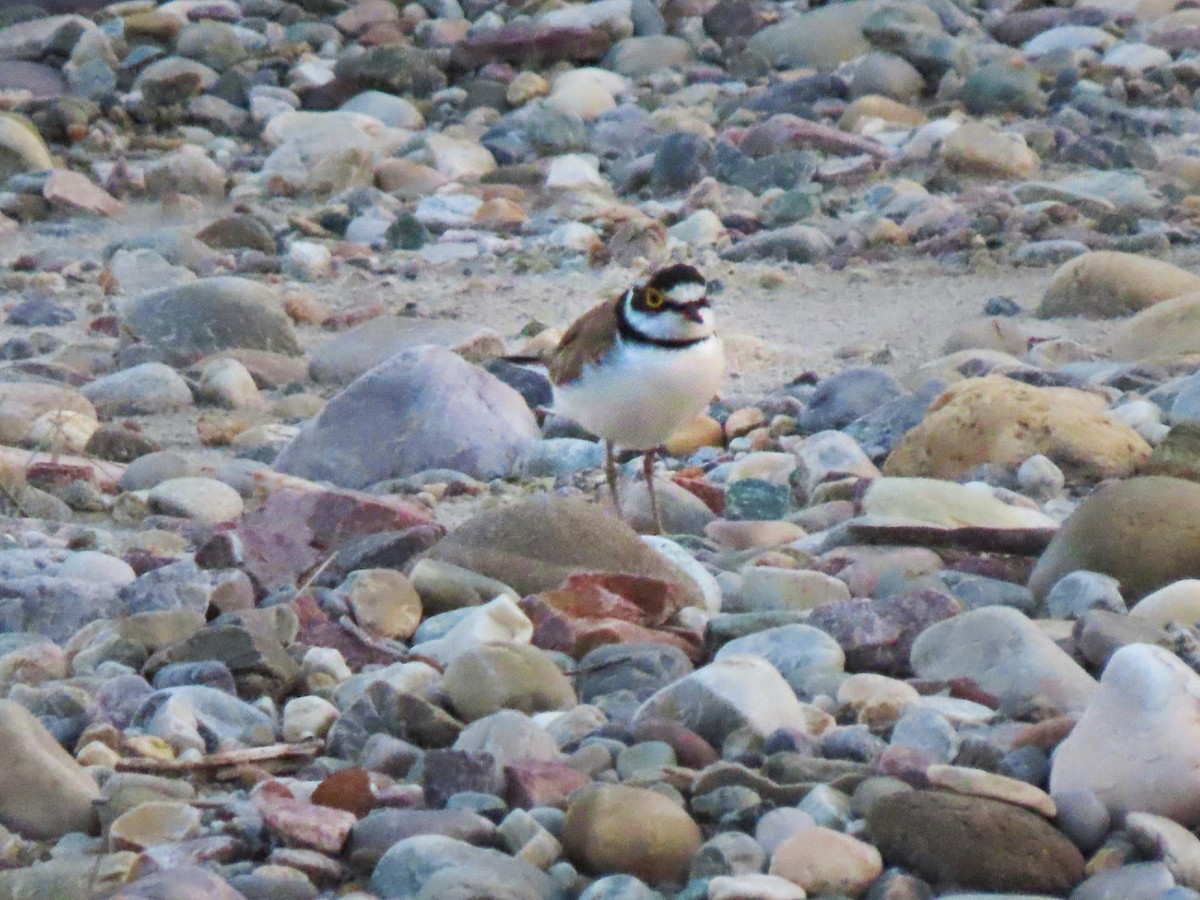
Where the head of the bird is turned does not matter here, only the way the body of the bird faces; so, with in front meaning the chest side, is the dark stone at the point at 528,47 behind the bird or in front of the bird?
behind

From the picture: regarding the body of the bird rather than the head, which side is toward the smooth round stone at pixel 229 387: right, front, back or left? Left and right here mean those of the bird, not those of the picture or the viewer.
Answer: back

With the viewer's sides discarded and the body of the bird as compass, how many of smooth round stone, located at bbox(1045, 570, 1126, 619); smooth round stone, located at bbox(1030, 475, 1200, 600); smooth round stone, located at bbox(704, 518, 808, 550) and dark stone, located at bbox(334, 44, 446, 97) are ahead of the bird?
3

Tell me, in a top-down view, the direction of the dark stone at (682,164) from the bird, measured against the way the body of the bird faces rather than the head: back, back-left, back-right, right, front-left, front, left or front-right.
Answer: back-left

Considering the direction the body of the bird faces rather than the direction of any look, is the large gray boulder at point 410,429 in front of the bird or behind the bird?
behind

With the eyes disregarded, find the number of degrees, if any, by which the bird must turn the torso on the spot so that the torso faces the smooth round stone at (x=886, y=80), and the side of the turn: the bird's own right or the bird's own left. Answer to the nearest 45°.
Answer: approximately 135° to the bird's own left

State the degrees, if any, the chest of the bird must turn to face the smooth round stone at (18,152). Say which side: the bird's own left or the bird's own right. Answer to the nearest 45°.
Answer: approximately 180°

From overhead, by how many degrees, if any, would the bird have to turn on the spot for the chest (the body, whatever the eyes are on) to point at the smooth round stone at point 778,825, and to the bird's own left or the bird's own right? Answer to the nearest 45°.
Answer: approximately 45° to the bird's own right

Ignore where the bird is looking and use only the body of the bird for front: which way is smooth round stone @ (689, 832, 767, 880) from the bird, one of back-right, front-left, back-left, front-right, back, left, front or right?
front-right

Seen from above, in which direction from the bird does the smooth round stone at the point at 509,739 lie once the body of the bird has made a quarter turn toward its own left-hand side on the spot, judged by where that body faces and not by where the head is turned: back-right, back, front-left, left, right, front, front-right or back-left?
back-right

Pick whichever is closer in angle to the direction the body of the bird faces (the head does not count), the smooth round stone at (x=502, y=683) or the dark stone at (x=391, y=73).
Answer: the smooth round stone

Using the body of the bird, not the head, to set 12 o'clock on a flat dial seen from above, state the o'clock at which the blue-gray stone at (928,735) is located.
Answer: The blue-gray stone is roughly at 1 o'clock from the bird.

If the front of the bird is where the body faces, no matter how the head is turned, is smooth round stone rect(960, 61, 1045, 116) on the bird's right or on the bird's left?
on the bird's left

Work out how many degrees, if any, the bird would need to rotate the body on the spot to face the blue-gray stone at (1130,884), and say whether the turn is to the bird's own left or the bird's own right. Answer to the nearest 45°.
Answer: approximately 45° to the bird's own right

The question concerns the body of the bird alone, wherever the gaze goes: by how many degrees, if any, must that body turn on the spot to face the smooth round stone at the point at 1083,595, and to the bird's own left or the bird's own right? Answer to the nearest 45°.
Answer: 0° — it already faces it

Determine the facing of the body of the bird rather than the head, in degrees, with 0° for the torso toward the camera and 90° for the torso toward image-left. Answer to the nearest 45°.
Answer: approximately 315°

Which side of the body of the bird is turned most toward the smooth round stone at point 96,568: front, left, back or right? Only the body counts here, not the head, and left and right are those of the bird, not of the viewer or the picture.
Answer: right

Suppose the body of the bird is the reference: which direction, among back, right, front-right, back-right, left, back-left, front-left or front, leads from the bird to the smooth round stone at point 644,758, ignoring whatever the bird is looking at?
front-right
